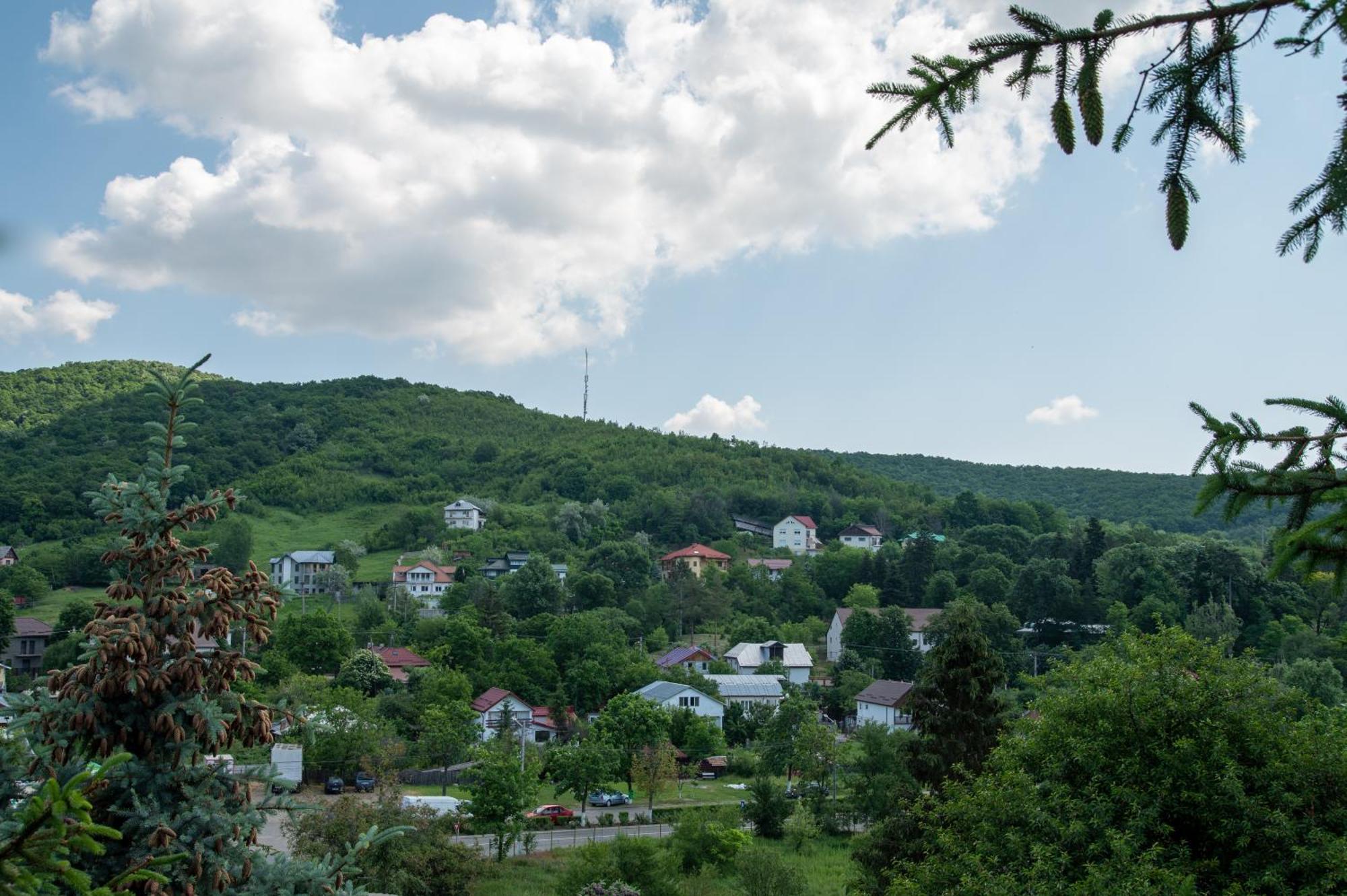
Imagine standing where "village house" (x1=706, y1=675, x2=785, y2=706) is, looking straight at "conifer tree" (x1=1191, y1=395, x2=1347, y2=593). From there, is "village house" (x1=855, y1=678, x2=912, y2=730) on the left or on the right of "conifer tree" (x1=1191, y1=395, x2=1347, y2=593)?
left

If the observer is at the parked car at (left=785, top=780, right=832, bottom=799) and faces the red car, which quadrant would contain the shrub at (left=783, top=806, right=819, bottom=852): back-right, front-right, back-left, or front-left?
front-left

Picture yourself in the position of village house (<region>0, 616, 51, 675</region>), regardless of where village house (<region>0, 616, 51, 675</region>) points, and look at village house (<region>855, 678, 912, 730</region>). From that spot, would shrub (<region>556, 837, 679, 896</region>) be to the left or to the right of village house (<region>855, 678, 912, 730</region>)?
right

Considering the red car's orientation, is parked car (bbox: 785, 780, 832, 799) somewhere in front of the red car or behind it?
behind

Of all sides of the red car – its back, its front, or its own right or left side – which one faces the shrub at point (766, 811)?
back

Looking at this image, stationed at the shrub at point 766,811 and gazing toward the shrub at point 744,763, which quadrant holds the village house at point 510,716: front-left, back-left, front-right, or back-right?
front-left

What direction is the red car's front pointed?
to the viewer's left
